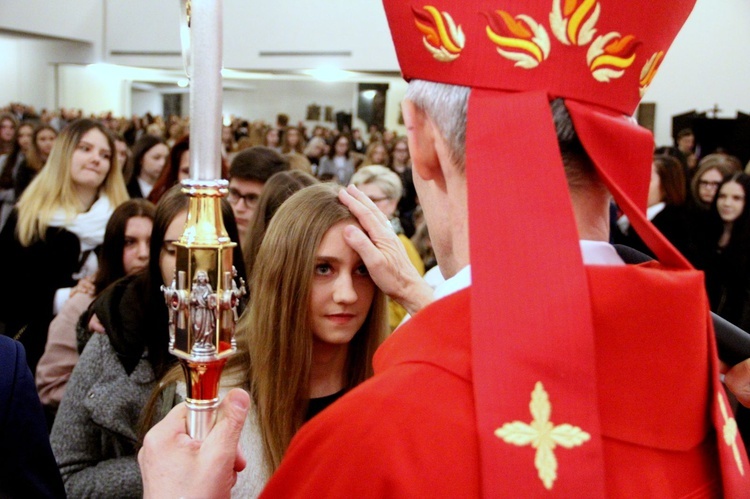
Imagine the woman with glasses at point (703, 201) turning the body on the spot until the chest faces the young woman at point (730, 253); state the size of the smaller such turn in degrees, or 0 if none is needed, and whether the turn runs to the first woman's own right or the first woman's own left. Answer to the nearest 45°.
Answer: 0° — they already face them

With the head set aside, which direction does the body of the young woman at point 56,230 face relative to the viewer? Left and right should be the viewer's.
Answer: facing the viewer and to the right of the viewer

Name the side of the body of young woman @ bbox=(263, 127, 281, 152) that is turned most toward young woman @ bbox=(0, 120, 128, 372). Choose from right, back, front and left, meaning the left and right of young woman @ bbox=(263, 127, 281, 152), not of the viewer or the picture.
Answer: front

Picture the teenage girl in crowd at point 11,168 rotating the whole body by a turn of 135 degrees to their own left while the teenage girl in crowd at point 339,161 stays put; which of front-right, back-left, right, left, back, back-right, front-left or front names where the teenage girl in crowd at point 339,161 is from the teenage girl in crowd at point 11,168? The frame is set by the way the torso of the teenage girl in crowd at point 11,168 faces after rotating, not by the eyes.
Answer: front-right

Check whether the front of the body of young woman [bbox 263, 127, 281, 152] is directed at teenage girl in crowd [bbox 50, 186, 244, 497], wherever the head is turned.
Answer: yes

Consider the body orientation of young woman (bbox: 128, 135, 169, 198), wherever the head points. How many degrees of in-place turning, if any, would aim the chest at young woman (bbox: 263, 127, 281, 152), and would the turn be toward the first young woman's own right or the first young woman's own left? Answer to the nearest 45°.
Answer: approximately 135° to the first young woman's own left
